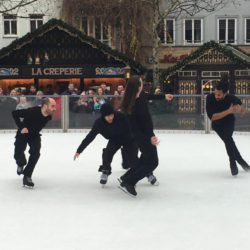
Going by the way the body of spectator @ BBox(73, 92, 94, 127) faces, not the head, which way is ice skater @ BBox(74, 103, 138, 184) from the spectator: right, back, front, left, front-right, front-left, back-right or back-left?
front

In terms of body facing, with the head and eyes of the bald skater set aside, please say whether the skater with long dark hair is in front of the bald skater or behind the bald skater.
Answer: in front

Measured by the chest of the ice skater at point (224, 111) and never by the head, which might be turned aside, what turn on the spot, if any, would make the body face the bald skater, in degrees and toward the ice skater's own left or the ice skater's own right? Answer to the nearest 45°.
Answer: approximately 45° to the ice skater's own right

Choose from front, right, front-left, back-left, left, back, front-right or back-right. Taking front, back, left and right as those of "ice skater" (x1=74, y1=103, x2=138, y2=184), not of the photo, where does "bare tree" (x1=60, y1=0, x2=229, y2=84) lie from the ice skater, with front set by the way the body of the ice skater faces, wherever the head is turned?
back

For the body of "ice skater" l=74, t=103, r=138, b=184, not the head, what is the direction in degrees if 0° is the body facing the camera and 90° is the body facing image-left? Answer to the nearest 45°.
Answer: approximately 0°

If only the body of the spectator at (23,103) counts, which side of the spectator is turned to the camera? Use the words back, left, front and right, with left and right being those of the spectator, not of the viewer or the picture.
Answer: front
